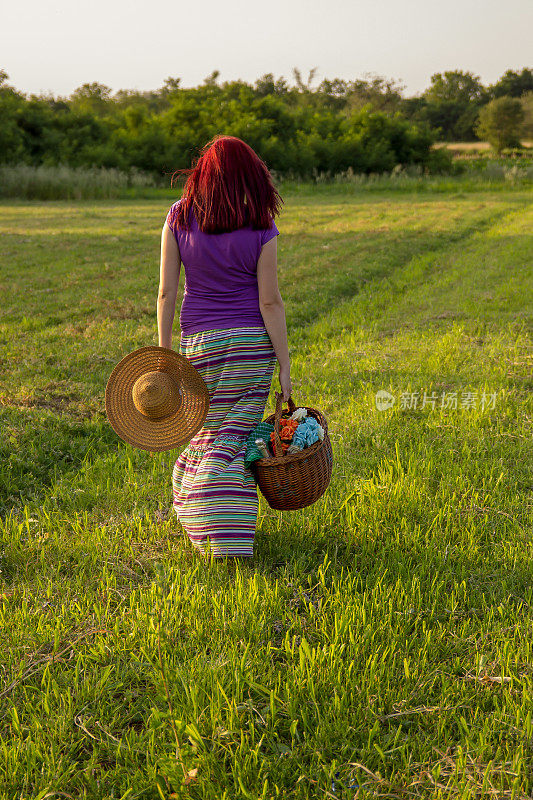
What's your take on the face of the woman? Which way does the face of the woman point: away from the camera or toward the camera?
away from the camera

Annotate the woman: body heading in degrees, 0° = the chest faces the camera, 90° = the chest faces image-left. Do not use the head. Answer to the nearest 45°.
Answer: approximately 180°
